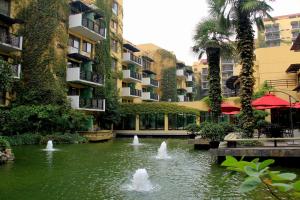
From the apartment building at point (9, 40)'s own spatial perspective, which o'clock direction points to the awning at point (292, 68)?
The awning is roughly at 11 o'clock from the apartment building.

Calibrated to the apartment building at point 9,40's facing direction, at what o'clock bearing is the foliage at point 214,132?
The foliage is roughly at 12 o'clock from the apartment building.

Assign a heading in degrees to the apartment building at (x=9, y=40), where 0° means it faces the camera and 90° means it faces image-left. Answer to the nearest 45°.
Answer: approximately 315°

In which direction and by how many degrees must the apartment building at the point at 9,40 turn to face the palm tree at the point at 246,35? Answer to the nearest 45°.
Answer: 0° — it already faces it

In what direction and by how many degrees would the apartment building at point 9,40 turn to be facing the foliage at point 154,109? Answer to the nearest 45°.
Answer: approximately 90° to its left

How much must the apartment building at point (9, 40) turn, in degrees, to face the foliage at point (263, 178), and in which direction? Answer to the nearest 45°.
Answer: approximately 45° to its right
